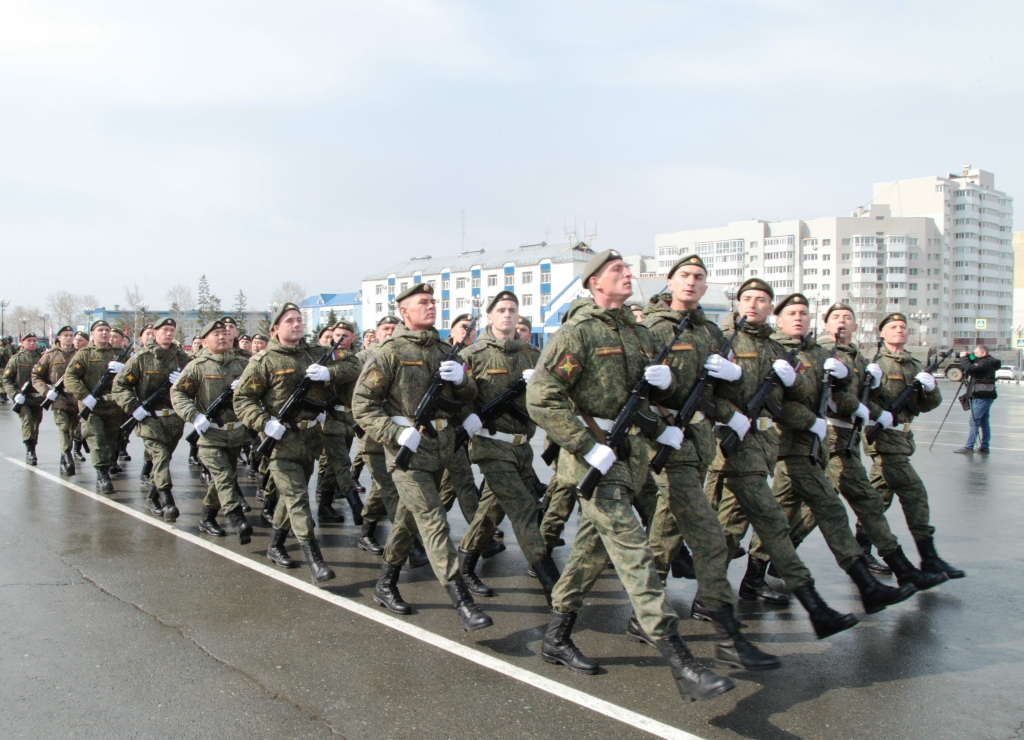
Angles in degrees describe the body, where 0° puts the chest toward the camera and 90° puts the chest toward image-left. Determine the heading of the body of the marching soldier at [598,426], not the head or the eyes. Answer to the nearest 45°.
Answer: approximately 315°

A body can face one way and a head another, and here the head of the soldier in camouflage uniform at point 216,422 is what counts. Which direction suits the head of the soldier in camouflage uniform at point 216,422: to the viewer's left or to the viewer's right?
to the viewer's right

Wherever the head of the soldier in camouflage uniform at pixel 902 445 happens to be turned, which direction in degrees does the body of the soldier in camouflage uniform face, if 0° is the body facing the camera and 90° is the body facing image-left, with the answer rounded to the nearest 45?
approximately 315°

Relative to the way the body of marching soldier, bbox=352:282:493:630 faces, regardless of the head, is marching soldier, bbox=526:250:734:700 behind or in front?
in front

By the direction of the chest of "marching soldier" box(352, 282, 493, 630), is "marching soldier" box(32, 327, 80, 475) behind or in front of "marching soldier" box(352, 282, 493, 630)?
behind

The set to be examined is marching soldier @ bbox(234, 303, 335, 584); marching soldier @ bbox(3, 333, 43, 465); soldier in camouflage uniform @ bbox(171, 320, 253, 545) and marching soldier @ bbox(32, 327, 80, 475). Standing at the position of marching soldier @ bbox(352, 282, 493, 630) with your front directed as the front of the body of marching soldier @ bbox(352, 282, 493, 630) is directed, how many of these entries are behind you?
4

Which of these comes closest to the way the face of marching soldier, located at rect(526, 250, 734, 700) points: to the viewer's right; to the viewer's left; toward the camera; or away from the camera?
to the viewer's right

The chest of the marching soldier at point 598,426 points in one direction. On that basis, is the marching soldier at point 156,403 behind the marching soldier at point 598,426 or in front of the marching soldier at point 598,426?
behind

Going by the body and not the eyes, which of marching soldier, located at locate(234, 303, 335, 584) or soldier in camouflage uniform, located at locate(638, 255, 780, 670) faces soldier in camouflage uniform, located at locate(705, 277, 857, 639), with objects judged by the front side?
the marching soldier

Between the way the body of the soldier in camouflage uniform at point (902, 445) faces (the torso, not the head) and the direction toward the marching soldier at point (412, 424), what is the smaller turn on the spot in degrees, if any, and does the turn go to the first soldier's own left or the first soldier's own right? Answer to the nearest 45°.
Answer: approximately 90° to the first soldier's own right

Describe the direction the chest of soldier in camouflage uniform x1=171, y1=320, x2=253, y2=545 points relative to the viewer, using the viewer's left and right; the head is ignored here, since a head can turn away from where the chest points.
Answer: facing the viewer and to the right of the viewer

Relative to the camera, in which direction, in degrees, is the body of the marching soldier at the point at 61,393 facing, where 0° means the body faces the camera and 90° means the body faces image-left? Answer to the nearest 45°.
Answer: approximately 315°
